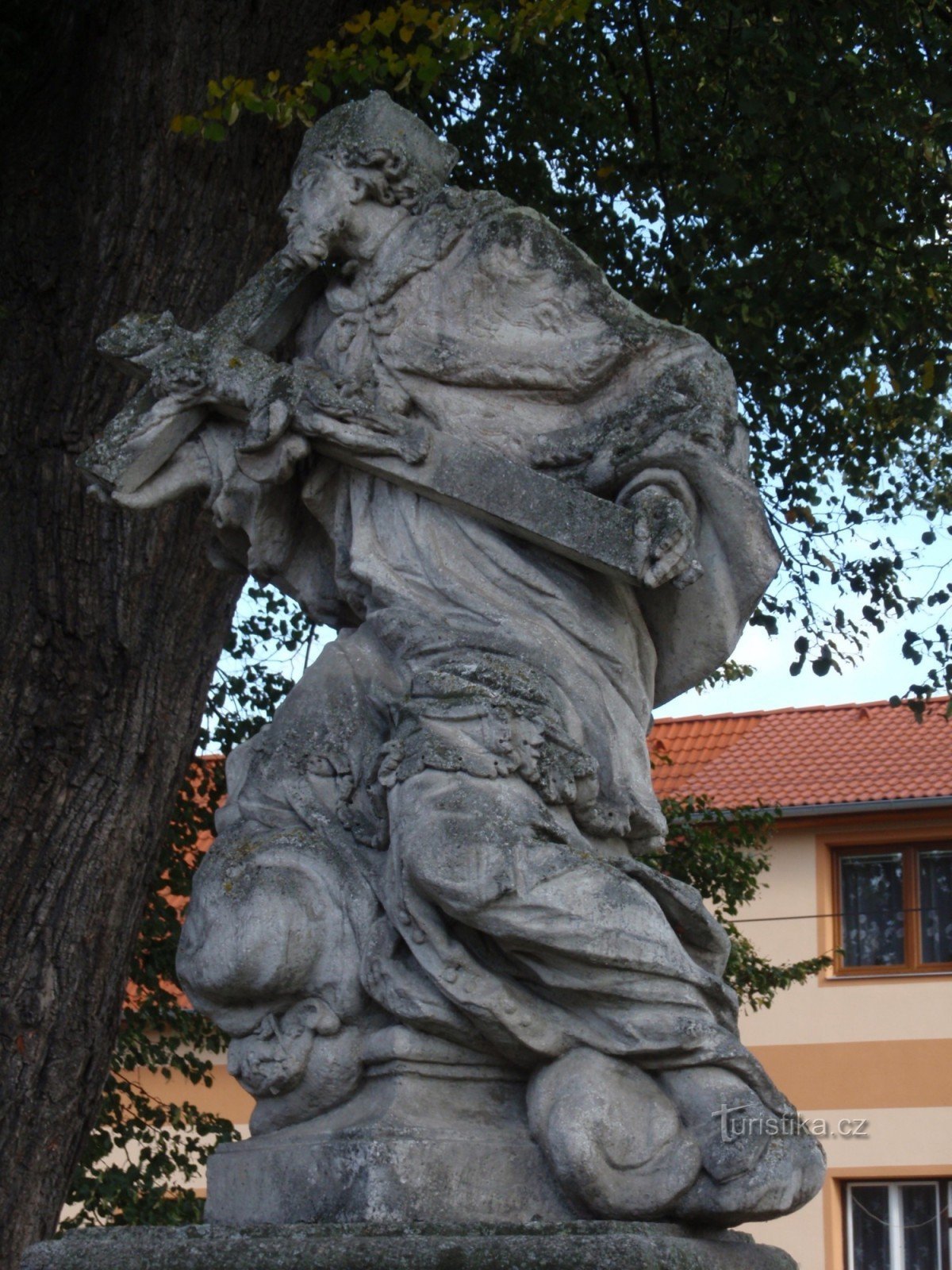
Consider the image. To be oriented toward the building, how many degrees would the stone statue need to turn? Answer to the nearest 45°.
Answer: approximately 135° to its right

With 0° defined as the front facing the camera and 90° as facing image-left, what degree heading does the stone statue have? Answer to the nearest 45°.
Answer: approximately 45°

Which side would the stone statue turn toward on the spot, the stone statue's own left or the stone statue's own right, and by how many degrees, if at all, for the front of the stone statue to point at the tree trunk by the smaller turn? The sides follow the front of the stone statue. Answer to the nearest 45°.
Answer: approximately 90° to the stone statue's own right

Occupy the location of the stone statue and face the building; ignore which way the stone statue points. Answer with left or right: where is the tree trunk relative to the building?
left
